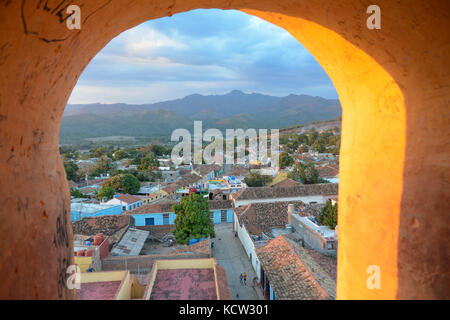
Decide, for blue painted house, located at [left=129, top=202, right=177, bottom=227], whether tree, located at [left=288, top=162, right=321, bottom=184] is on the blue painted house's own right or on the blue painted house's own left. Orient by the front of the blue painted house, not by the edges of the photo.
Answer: on the blue painted house's own left

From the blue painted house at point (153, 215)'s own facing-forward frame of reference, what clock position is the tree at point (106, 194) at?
The tree is roughly at 5 o'clock from the blue painted house.

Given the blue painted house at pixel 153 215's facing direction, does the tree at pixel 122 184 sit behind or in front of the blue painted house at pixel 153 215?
behind

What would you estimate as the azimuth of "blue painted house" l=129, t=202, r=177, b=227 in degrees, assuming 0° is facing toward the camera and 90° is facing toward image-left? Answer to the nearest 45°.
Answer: approximately 0°

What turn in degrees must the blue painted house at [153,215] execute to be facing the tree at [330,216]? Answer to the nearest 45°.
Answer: approximately 45° to its left

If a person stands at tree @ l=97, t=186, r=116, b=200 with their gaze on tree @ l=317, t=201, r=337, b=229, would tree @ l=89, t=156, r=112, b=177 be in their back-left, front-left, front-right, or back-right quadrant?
back-left

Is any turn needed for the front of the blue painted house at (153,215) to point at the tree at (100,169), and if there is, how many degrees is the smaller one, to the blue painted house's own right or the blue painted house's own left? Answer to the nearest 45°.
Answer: approximately 180°
